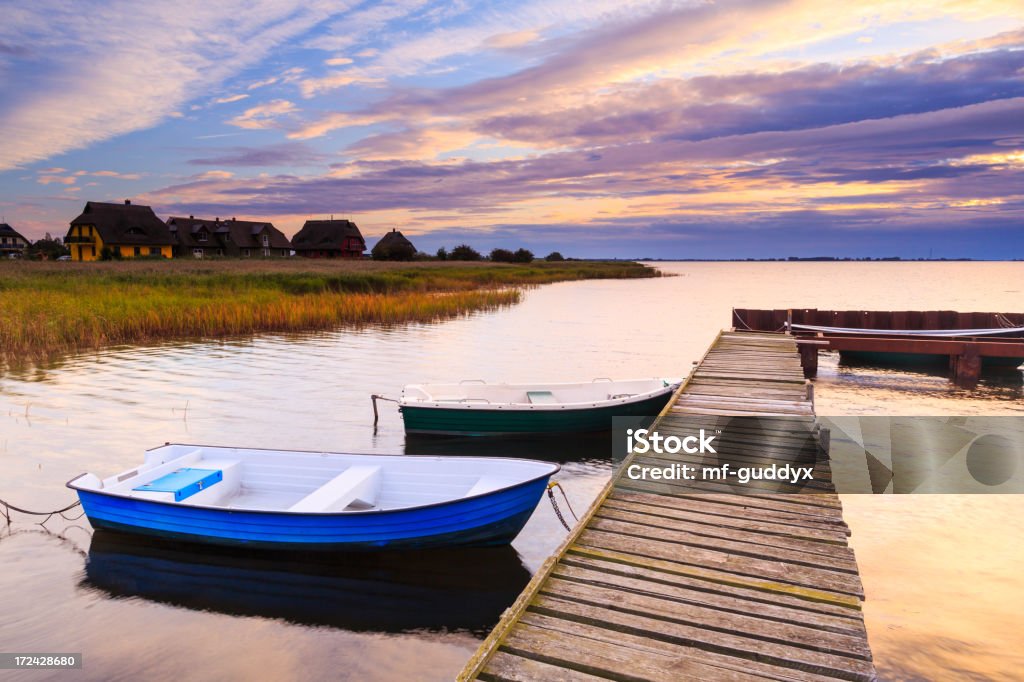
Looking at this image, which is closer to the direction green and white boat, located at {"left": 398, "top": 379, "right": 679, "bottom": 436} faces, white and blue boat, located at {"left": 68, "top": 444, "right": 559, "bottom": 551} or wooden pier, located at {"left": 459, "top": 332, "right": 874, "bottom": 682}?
the wooden pier

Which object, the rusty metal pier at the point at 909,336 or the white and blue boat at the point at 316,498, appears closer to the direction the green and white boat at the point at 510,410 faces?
the rusty metal pier

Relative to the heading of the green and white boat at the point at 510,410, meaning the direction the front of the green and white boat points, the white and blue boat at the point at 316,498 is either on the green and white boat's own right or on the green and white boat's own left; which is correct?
on the green and white boat's own right

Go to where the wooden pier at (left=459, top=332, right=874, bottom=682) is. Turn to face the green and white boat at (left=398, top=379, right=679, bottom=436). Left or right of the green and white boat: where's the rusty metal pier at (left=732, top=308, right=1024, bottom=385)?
right

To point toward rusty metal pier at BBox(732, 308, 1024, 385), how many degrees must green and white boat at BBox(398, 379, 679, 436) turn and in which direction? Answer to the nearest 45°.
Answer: approximately 45° to its left

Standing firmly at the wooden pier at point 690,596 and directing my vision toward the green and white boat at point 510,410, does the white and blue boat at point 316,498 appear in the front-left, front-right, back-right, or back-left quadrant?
front-left

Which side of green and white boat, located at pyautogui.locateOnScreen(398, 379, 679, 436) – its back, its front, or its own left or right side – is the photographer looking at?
right
